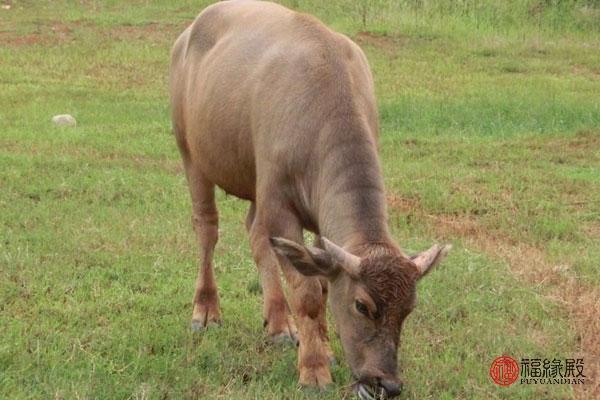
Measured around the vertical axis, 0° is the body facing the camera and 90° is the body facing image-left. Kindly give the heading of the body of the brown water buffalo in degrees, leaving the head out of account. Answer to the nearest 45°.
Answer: approximately 315°

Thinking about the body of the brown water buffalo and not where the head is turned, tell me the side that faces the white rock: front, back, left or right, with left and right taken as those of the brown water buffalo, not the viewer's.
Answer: back
